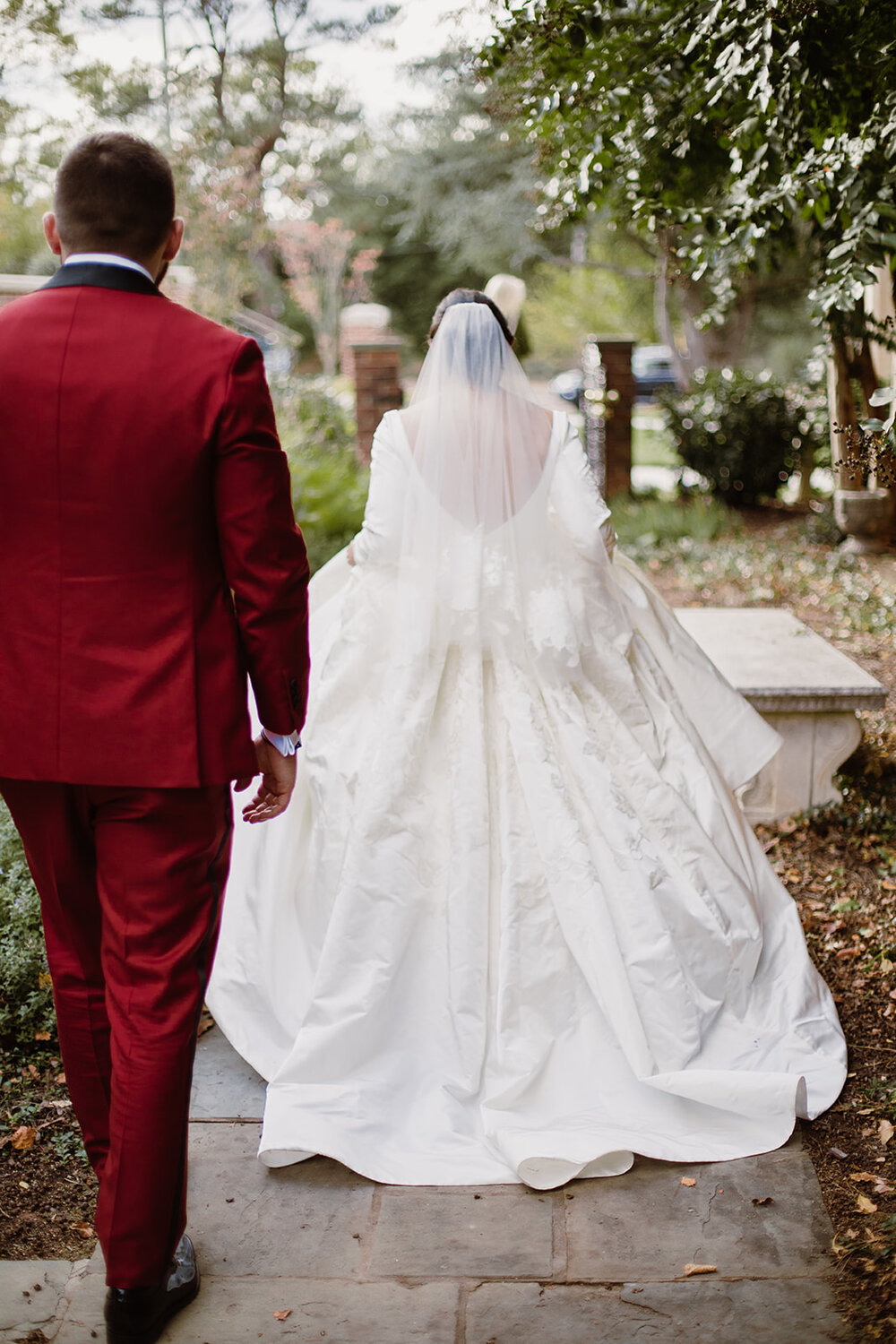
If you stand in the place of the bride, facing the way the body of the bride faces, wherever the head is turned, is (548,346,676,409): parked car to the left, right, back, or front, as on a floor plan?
front

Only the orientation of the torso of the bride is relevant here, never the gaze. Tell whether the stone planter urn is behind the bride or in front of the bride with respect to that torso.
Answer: in front

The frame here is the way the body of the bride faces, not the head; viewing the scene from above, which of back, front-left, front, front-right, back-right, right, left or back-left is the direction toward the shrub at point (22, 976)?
left

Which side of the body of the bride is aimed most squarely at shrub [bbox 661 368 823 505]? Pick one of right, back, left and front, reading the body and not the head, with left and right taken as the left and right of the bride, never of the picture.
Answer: front

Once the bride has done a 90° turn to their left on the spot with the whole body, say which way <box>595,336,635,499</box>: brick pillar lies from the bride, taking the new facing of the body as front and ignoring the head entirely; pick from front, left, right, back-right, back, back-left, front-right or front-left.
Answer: right

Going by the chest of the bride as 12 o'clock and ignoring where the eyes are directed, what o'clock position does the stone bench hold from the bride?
The stone bench is roughly at 1 o'clock from the bride.

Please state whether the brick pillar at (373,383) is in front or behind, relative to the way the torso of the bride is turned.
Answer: in front

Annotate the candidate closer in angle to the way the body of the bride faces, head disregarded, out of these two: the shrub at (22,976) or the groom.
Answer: the shrub

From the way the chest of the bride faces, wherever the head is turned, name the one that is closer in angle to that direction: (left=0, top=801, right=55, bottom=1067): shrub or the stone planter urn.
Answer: the stone planter urn

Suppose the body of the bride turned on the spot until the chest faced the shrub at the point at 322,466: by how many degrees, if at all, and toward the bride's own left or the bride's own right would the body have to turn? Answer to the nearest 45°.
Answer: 0° — they already face it

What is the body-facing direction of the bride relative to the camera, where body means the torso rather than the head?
away from the camera

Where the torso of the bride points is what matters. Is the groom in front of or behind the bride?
behind
